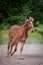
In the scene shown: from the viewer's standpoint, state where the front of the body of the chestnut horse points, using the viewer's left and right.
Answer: facing the viewer and to the right of the viewer
